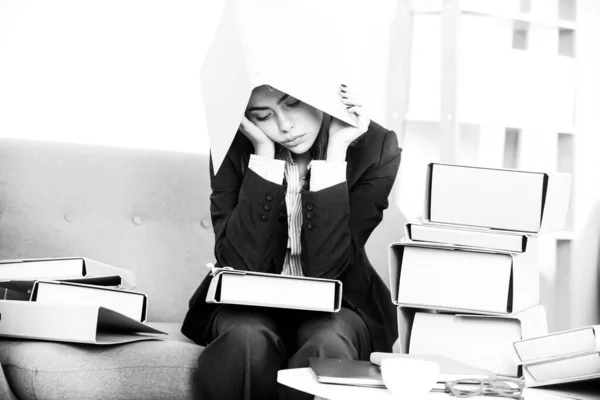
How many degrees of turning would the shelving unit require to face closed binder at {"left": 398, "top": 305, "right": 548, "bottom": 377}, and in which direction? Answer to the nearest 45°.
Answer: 0° — it already faces it

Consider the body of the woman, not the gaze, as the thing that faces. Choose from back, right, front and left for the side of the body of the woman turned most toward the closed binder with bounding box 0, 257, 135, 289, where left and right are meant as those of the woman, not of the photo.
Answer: right

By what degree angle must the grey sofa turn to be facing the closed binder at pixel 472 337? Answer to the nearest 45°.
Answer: approximately 45° to its left

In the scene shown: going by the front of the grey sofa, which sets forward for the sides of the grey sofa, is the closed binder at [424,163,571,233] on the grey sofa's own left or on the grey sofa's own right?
on the grey sofa's own left

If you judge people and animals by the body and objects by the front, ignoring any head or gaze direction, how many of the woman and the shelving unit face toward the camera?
2
